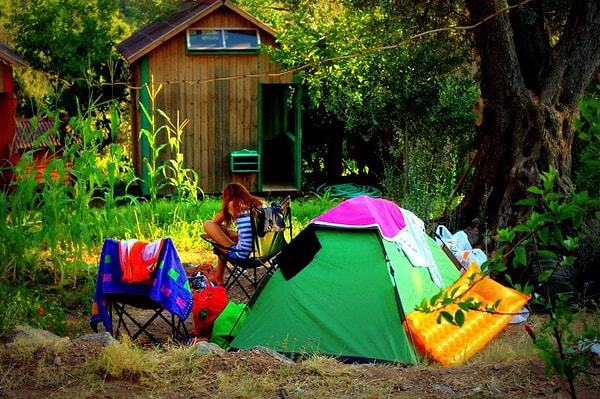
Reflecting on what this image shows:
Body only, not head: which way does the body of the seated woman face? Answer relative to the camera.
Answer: to the viewer's left

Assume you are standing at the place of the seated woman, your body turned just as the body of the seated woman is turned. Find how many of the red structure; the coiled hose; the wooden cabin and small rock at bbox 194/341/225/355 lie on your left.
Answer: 1

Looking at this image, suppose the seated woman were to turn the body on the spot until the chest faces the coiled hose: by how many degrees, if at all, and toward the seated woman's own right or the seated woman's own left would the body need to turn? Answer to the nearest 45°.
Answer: approximately 90° to the seated woman's own right

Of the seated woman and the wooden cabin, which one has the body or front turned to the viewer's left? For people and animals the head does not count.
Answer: the seated woman

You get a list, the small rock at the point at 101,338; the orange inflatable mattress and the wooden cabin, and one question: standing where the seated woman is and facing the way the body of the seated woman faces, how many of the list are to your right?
1

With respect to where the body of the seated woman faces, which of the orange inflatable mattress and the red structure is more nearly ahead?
the red structure

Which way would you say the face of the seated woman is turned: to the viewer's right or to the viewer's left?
to the viewer's left

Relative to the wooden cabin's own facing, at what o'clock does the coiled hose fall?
The coiled hose is roughly at 9 o'clock from the wooden cabin.

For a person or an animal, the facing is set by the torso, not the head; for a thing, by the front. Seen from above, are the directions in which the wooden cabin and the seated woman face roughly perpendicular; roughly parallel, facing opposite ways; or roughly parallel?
roughly perpendicular

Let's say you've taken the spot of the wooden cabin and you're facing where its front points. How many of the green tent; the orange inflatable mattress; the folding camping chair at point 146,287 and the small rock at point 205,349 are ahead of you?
4

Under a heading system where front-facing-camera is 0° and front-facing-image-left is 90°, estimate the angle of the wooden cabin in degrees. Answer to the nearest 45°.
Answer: approximately 0°

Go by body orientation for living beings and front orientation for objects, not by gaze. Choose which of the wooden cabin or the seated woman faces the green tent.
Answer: the wooden cabin

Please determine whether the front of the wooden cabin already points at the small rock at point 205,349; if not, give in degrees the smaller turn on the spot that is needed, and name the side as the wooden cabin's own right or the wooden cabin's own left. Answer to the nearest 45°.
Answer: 0° — it already faces it

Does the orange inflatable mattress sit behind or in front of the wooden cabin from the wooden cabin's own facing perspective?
in front

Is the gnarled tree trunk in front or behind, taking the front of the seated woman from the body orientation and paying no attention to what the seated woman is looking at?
behind

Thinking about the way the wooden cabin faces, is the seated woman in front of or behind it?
in front

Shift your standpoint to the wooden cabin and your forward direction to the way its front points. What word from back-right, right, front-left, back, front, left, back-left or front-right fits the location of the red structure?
right

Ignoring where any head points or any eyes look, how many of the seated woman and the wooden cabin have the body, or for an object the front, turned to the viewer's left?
1
